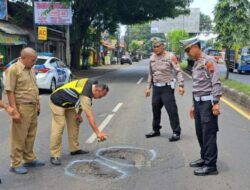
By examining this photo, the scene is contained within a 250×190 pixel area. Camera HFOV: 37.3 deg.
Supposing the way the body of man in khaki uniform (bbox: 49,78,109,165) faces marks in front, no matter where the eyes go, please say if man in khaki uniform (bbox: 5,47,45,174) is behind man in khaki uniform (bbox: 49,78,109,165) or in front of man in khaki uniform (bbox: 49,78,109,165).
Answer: behind

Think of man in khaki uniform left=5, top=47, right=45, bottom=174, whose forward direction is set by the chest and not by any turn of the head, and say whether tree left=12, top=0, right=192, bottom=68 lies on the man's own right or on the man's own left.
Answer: on the man's own left

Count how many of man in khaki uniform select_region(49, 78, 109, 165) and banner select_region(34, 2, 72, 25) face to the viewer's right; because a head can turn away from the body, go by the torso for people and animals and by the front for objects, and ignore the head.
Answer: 1

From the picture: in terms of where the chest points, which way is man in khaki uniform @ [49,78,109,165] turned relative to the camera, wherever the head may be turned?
to the viewer's right

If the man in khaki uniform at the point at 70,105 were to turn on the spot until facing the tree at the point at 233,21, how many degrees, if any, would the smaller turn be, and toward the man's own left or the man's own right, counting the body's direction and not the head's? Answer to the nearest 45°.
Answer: approximately 45° to the man's own left

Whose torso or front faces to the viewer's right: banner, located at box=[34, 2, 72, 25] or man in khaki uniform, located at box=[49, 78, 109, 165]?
the man in khaki uniform

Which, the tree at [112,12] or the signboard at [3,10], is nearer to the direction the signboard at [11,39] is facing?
the tree
